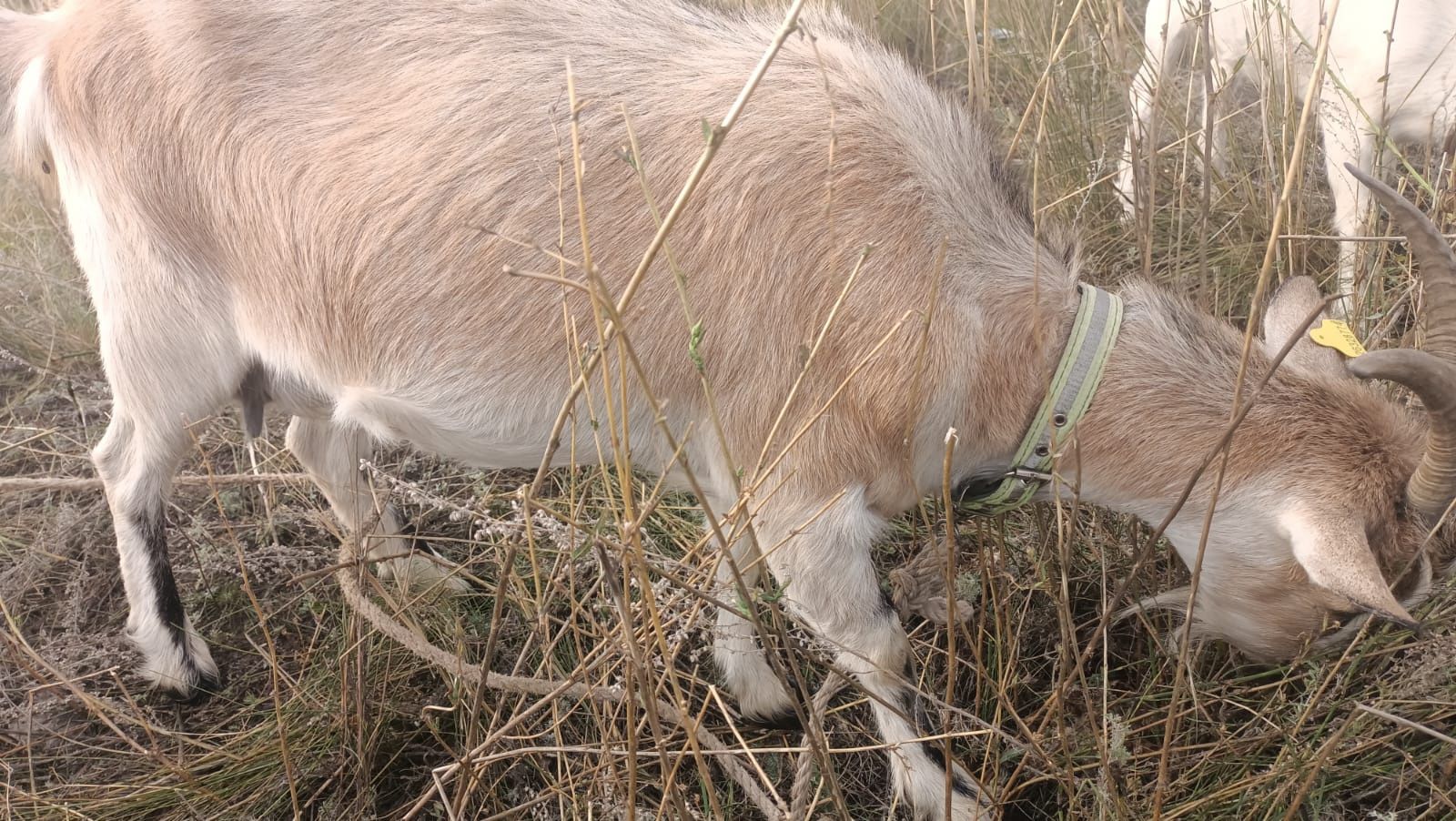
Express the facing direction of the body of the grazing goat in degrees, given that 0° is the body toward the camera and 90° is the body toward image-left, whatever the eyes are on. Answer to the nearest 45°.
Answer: approximately 270°
